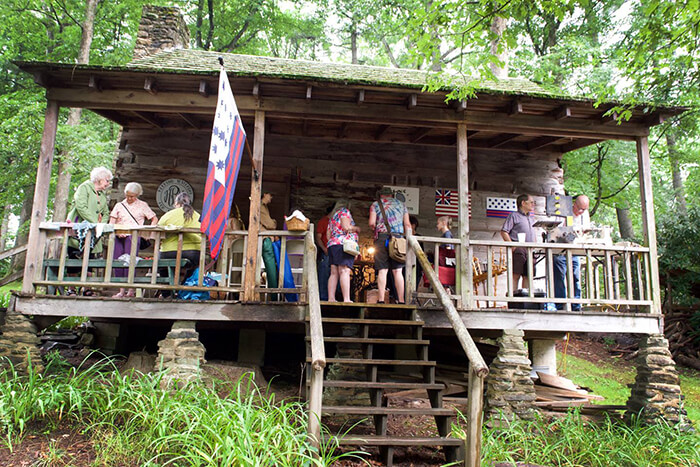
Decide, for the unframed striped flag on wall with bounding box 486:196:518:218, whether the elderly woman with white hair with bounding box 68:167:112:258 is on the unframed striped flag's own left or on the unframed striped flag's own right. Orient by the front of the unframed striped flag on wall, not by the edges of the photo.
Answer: on the unframed striped flag's own right

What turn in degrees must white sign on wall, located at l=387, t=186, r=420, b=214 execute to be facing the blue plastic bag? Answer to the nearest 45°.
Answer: approximately 45° to its right

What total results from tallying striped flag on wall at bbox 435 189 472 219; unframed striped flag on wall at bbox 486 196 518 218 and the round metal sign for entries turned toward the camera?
3

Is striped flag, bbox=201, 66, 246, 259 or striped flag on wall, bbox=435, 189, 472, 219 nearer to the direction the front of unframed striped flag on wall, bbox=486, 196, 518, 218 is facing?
the striped flag, bbox=201, 66, 246, 259

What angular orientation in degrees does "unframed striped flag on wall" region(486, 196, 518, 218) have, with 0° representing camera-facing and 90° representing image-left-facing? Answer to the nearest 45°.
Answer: approximately 0°

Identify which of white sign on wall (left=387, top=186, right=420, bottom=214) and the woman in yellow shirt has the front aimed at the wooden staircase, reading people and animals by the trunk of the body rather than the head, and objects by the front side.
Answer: the white sign on wall

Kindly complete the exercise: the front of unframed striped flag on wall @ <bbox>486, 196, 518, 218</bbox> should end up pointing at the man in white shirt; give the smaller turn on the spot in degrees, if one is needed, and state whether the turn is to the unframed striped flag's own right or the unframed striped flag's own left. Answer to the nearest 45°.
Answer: approximately 45° to the unframed striped flag's own left

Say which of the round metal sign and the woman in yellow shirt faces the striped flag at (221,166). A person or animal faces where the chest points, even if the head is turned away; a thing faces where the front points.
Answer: the round metal sign

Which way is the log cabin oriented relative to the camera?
toward the camera

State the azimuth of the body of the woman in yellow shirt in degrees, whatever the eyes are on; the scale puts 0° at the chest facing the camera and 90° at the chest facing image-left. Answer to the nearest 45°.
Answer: approximately 135°

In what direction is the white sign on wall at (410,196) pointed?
toward the camera

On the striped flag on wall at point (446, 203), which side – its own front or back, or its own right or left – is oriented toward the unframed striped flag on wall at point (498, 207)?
left

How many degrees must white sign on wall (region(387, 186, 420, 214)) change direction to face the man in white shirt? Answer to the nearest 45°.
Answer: approximately 45° to its left

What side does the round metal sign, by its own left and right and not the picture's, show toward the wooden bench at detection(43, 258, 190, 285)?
front

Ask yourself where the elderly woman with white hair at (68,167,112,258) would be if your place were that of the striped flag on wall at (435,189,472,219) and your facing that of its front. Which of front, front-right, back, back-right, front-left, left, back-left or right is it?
front-right
